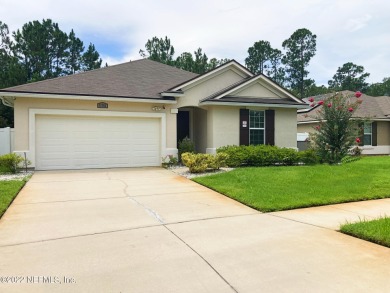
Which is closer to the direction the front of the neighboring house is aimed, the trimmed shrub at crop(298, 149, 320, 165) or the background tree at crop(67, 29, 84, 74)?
the trimmed shrub

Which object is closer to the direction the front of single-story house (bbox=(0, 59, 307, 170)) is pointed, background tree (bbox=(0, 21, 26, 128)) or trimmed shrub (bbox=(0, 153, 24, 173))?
the trimmed shrub

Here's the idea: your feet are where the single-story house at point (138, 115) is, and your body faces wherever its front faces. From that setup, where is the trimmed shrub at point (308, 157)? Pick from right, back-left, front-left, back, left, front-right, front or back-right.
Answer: left

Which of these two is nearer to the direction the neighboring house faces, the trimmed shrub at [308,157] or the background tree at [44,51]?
the trimmed shrub

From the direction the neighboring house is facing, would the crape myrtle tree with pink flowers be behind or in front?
in front

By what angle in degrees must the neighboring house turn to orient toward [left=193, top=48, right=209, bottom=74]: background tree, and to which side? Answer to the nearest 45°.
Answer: approximately 135° to its right

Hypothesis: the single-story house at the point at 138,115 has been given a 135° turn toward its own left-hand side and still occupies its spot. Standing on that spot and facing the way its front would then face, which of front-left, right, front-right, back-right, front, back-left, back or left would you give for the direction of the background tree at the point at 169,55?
front-left

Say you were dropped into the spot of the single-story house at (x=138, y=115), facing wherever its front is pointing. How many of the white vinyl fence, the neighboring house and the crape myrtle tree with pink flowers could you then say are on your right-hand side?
1

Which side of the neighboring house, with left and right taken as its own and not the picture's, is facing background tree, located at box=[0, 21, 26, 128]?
right

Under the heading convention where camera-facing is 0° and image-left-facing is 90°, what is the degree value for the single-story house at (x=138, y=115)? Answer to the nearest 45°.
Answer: approximately 0°

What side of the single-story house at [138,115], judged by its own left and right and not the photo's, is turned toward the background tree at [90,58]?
back

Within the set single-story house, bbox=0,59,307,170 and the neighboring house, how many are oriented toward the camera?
2
